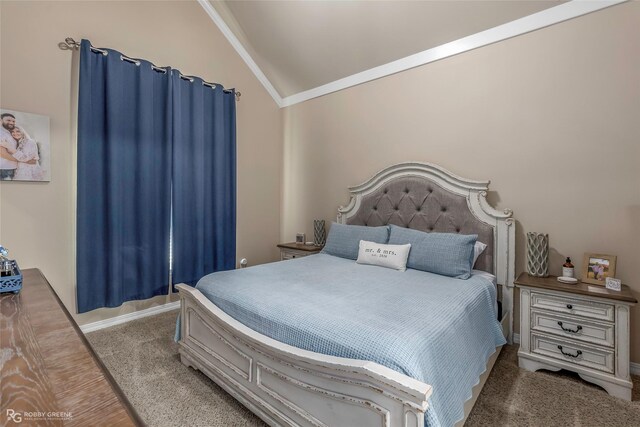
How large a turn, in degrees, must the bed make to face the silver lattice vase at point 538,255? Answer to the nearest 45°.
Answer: approximately 180°

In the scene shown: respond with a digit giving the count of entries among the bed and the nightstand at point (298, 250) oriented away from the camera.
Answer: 0

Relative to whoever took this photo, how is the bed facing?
facing the viewer and to the left of the viewer

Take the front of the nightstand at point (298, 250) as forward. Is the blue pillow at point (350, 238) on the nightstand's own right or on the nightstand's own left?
on the nightstand's own left

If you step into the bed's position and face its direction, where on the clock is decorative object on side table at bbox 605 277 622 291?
The decorative object on side table is roughly at 7 o'clock from the bed.

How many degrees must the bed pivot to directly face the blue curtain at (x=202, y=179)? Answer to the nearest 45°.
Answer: approximately 90° to its right

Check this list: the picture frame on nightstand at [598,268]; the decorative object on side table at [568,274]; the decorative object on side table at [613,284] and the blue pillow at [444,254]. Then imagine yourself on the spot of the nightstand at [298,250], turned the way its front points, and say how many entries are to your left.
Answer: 4

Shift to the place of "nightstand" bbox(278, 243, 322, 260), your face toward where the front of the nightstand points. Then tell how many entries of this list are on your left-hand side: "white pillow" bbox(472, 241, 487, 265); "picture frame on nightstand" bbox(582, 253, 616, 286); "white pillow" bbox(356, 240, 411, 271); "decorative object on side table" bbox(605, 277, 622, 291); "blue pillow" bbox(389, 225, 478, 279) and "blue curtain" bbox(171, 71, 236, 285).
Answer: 5
